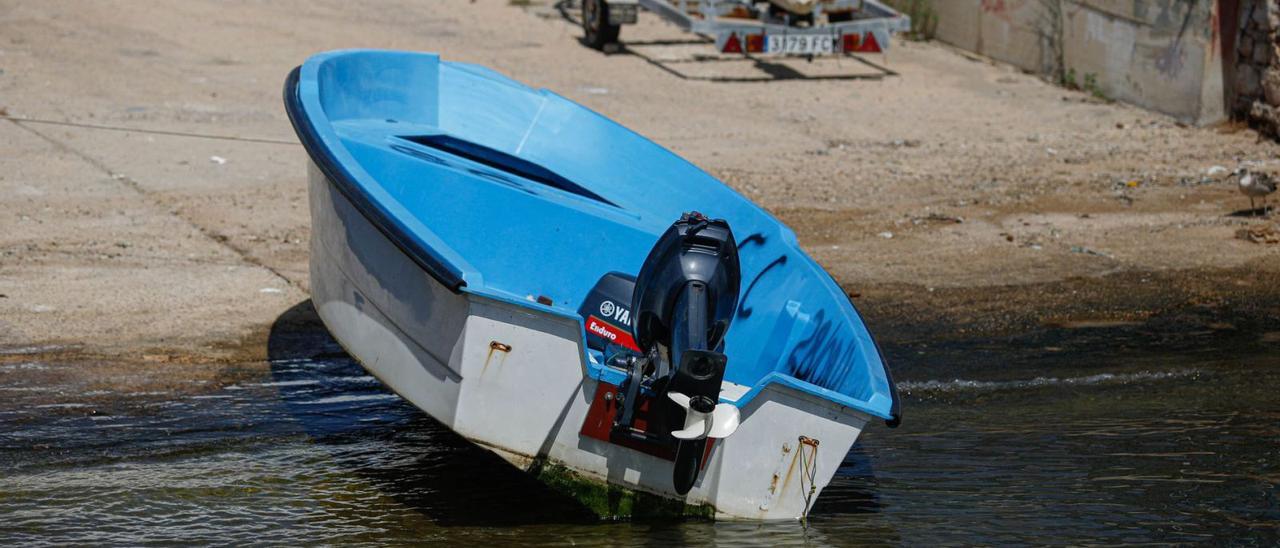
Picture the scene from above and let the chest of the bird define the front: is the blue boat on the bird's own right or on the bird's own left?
on the bird's own left

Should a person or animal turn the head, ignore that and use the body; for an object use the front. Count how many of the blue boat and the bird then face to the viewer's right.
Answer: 0

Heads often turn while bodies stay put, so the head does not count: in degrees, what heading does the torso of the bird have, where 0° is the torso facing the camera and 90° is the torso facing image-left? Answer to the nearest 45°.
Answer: approximately 90°

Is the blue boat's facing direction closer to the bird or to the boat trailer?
the boat trailer

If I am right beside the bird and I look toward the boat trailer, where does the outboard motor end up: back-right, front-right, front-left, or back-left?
back-left

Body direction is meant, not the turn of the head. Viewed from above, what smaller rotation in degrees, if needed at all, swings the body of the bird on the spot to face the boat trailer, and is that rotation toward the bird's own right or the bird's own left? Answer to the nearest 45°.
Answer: approximately 45° to the bird's own right

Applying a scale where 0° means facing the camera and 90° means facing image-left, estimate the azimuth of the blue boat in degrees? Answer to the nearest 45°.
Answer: approximately 135°

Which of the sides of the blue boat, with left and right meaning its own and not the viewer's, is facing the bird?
right
